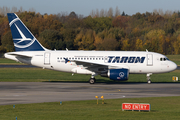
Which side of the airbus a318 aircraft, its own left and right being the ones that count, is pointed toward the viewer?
right
